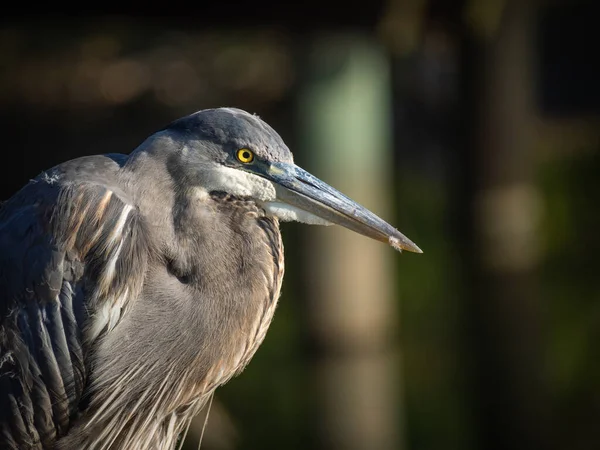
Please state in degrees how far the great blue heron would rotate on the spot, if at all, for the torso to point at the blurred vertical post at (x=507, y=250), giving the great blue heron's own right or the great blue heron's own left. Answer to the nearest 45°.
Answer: approximately 45° to the great blue heron's own left

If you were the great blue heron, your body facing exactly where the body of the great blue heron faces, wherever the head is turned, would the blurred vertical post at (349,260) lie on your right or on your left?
on your left

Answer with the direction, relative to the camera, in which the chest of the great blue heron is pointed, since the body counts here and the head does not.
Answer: to the viewer's right
